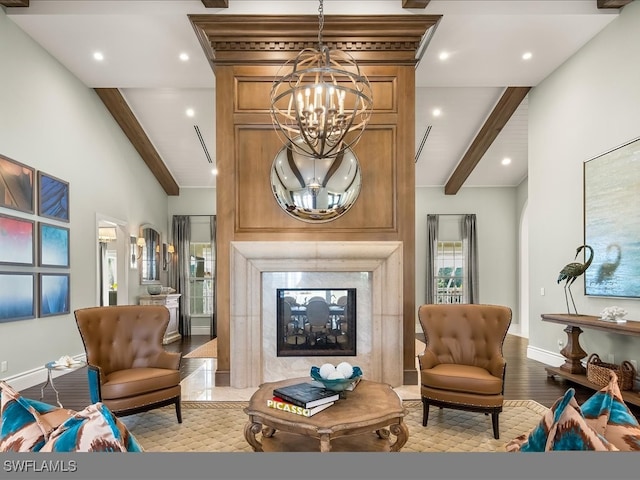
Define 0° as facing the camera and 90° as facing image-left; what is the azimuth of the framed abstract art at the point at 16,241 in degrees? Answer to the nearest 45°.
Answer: approximately 315°

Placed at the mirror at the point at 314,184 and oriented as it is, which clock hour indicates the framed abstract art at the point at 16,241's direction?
The framed abstract art is roughly at 3 o'clock from the mirror.

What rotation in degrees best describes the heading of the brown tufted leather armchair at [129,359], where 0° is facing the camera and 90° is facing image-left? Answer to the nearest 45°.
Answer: approximately 315°

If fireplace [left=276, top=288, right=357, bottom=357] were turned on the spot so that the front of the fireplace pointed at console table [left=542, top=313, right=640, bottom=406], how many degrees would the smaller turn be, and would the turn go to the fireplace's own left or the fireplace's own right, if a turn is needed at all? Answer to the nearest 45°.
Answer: approximately 90° to the fireplace's own left

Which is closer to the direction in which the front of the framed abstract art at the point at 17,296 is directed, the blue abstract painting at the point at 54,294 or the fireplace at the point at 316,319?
the fireplace

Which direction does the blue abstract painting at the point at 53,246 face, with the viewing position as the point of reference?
facing the viewer and to the right of the viewer

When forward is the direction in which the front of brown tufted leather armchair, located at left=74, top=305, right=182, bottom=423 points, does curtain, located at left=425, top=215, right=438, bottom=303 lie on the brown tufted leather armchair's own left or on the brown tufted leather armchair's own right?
on the brown tufted leather armchair's own left

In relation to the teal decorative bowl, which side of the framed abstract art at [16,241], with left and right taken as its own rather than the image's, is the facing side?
front

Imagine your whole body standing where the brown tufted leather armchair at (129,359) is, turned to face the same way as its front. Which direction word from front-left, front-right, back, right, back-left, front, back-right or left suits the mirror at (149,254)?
back-left

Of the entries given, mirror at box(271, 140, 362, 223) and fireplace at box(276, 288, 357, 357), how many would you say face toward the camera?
2

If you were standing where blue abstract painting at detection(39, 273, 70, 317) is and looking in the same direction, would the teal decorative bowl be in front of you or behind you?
in front

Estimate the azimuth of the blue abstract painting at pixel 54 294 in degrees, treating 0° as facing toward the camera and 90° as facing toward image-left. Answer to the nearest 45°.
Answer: approximately 315°
